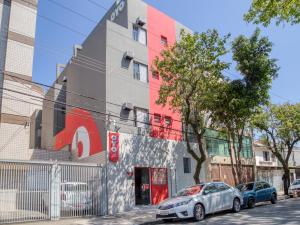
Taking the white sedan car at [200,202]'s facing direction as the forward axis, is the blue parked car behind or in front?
behind

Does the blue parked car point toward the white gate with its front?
yes

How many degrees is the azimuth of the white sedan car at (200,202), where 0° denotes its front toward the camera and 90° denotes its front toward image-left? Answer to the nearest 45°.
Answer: approximately 45°

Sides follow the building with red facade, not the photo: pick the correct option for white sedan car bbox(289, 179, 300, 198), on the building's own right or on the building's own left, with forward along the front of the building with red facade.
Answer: on the building's own left

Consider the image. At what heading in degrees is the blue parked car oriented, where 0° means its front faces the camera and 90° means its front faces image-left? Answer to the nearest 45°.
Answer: approximately 45°

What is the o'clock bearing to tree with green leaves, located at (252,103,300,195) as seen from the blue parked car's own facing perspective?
The tree with green leaves is roughly at 5 o'clock from the blue parked car.

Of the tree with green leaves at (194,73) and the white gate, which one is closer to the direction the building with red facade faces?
the tree with green leaves

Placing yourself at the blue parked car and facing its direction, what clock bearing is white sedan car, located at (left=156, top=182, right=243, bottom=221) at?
The white sedan car is roughly at 11 o'clock from the blue parked car.

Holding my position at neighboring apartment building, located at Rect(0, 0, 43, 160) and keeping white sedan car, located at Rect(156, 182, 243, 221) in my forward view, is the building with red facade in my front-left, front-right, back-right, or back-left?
front-left

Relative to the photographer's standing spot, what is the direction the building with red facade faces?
facing the viewer and to the right of the viewer

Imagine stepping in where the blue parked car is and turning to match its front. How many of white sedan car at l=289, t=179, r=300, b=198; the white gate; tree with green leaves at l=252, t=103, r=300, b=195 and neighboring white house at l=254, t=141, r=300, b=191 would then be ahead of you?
1

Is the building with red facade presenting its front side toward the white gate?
no

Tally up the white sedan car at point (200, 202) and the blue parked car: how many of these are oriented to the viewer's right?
0

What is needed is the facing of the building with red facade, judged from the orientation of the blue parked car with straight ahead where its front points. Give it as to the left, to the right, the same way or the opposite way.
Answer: to the left

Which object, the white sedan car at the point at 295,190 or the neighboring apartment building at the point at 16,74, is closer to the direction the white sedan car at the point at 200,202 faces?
the neighboring apartment building

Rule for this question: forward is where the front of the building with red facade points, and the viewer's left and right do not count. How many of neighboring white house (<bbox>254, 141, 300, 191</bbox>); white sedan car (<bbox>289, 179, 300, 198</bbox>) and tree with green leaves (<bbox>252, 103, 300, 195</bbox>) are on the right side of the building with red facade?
0

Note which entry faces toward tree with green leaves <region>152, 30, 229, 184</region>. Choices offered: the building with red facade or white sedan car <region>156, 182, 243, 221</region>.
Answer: the building with red facade

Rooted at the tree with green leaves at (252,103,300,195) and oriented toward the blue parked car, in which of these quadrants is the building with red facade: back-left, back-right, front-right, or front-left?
front-right

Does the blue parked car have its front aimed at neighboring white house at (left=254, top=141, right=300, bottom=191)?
no

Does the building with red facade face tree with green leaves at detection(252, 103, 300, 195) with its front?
no
